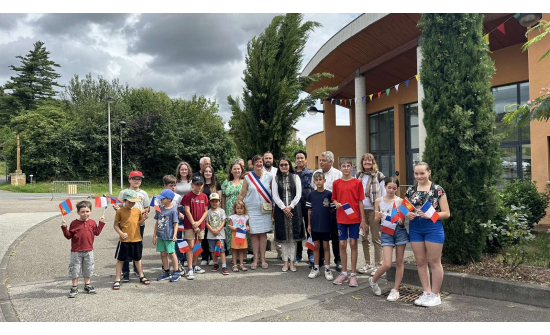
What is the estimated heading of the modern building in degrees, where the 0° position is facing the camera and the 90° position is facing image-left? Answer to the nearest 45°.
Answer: approximately 45°

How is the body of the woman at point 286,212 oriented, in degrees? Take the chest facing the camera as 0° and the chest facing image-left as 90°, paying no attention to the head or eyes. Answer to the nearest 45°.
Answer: approximately 0°

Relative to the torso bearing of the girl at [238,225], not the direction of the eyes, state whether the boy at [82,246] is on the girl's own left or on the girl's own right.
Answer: on the girl's own right

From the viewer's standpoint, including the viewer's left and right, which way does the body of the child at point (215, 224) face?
facing the viewer

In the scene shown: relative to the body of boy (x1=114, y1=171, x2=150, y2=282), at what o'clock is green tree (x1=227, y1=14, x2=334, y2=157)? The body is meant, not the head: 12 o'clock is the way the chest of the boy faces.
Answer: The green tree is roughly at 8 o'clock from the boy.

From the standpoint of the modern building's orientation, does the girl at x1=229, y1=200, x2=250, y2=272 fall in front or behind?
in front

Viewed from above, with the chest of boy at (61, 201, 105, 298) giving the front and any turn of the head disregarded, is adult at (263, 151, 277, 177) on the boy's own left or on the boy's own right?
on the boy's own left

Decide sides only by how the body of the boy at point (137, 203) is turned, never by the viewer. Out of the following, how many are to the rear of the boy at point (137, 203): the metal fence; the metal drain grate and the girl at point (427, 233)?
1

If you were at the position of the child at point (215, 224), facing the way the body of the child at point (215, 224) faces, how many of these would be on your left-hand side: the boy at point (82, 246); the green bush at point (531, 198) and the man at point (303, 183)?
2

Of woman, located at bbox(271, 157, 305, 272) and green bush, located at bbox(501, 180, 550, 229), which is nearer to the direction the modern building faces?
the woman
